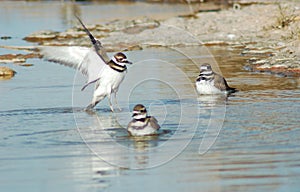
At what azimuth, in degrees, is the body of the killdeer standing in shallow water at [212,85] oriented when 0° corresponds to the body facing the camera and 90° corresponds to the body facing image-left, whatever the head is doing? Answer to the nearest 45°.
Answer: approximately 45°

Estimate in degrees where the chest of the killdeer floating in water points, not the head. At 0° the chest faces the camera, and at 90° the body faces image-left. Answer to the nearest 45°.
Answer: approximately 45°

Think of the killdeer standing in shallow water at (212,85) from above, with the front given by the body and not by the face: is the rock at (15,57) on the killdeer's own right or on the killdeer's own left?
on the killdeer's own right

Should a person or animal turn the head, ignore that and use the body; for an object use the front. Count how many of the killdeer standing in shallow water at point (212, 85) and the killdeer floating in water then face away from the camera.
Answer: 0

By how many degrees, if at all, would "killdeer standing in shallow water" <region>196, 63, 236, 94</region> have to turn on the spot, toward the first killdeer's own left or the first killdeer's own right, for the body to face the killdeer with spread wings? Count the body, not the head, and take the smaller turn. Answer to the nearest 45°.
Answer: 0° — it already faces it

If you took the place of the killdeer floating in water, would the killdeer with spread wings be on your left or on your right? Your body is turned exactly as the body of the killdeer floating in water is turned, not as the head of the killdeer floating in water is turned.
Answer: on your right

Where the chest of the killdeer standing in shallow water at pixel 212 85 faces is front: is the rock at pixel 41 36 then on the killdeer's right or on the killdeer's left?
on the killdeer's right

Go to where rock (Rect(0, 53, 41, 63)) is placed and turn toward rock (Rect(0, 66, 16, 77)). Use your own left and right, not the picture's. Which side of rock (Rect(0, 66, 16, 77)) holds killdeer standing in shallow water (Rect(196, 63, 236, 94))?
left

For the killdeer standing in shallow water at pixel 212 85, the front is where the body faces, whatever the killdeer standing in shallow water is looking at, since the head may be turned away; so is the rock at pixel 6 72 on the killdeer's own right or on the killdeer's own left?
on the killdeer's own right

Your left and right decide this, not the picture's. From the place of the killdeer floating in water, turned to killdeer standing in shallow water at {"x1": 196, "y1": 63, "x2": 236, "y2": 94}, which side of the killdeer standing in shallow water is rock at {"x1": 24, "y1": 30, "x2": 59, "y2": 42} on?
left

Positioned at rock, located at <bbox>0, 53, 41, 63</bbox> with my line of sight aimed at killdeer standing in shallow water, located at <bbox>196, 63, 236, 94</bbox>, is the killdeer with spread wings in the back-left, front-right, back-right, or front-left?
front-right

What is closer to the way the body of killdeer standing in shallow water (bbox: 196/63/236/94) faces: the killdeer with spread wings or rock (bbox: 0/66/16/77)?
the killdeer with spread wings

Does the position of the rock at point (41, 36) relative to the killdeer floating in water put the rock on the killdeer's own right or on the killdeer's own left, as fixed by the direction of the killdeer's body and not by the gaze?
on the killdeer's own right
